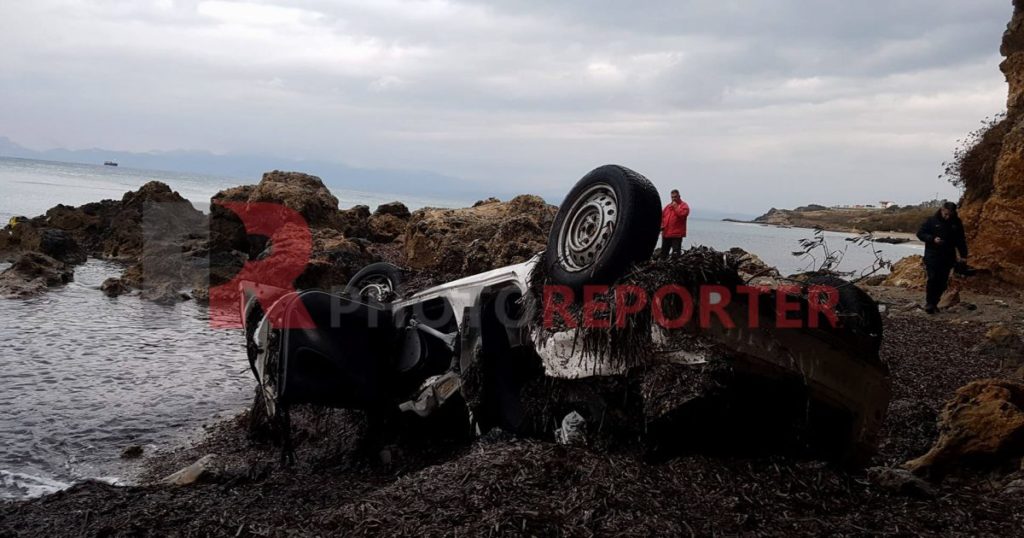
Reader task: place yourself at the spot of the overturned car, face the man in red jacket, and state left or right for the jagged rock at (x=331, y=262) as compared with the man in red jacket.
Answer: left

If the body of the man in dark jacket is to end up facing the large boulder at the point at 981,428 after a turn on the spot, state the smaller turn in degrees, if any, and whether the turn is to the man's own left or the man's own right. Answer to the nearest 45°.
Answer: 0° — they already face it

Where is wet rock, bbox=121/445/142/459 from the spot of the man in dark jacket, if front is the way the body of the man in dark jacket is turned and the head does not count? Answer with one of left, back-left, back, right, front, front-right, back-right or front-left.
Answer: front-right

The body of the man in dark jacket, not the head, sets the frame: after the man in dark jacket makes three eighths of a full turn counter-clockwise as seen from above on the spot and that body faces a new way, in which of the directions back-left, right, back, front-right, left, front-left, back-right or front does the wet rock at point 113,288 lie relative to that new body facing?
back-left

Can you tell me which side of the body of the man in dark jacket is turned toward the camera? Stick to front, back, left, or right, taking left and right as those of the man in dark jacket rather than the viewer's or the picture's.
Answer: front

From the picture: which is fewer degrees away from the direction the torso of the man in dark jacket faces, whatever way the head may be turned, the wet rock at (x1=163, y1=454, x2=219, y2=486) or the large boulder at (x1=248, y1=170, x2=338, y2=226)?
the wet rock

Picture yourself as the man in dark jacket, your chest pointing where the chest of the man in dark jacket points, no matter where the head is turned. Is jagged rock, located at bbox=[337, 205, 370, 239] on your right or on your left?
on your right

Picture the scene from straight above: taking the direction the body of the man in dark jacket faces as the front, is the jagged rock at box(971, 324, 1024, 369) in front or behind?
in front

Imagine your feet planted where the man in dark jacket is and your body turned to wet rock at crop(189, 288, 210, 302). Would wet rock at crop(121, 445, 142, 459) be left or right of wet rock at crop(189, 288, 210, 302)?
left

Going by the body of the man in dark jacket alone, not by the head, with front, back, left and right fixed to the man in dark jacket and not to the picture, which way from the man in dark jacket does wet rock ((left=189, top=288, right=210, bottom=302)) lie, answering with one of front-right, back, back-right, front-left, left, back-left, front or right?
right

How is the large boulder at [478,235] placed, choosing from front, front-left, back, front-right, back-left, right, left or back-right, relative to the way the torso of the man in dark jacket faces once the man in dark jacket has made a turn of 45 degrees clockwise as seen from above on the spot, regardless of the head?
front-right

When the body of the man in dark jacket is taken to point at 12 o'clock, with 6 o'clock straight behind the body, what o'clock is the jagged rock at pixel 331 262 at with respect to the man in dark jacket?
The jagged rock is roughly at 3 o'clock from the man in dark jacket.

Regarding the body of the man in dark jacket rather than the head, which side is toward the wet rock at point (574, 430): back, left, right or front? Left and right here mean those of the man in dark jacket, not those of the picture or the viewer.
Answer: front

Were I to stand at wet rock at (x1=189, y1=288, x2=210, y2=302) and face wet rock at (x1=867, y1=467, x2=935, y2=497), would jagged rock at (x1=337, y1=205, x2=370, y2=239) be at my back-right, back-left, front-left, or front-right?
back-left

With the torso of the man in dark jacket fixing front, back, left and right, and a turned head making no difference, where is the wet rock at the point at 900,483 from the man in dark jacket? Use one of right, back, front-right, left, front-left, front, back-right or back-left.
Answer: front
